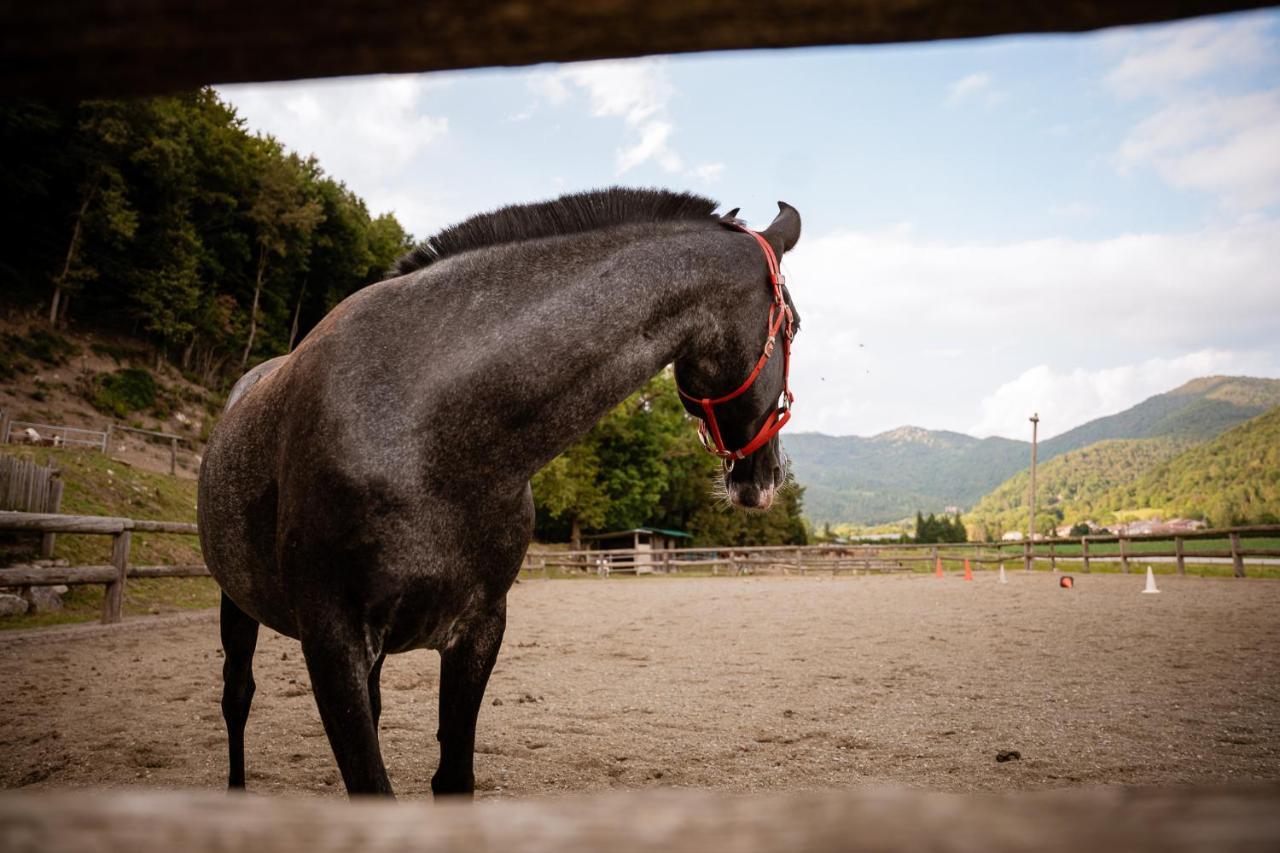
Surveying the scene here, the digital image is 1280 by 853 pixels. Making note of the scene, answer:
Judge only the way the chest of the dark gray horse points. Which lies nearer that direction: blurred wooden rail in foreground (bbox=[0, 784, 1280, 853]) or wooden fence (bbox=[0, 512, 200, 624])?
the blurred wooden rail in foreground

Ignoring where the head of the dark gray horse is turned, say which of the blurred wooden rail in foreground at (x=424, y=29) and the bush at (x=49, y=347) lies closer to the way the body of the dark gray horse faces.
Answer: the blurred wooden rail in foreground

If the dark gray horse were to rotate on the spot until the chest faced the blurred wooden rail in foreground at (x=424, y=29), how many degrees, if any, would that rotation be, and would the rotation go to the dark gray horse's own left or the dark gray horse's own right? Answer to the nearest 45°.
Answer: approximately 45° to the dark gray horse's own right

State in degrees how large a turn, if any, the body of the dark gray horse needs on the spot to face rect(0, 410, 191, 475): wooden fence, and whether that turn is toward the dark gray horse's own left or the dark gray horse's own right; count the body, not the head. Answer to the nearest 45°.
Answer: approximately 180°

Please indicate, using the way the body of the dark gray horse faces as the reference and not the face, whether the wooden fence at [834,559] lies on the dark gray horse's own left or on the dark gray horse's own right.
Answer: on the dark gray horse's own left

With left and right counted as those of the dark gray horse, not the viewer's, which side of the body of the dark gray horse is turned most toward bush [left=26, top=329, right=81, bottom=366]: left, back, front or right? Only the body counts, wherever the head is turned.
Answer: back

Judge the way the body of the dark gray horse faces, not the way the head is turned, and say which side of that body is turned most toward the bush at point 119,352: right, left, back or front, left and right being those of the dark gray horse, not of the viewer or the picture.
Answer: back

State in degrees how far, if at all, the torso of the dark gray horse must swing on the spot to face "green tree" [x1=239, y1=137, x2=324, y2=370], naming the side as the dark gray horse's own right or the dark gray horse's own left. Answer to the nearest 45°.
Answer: approximately 135° to the dark gray horse's own left

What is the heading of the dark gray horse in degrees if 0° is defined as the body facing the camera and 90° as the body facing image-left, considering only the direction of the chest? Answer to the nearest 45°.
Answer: approximately 315°

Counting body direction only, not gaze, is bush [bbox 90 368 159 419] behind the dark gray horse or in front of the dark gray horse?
behind
